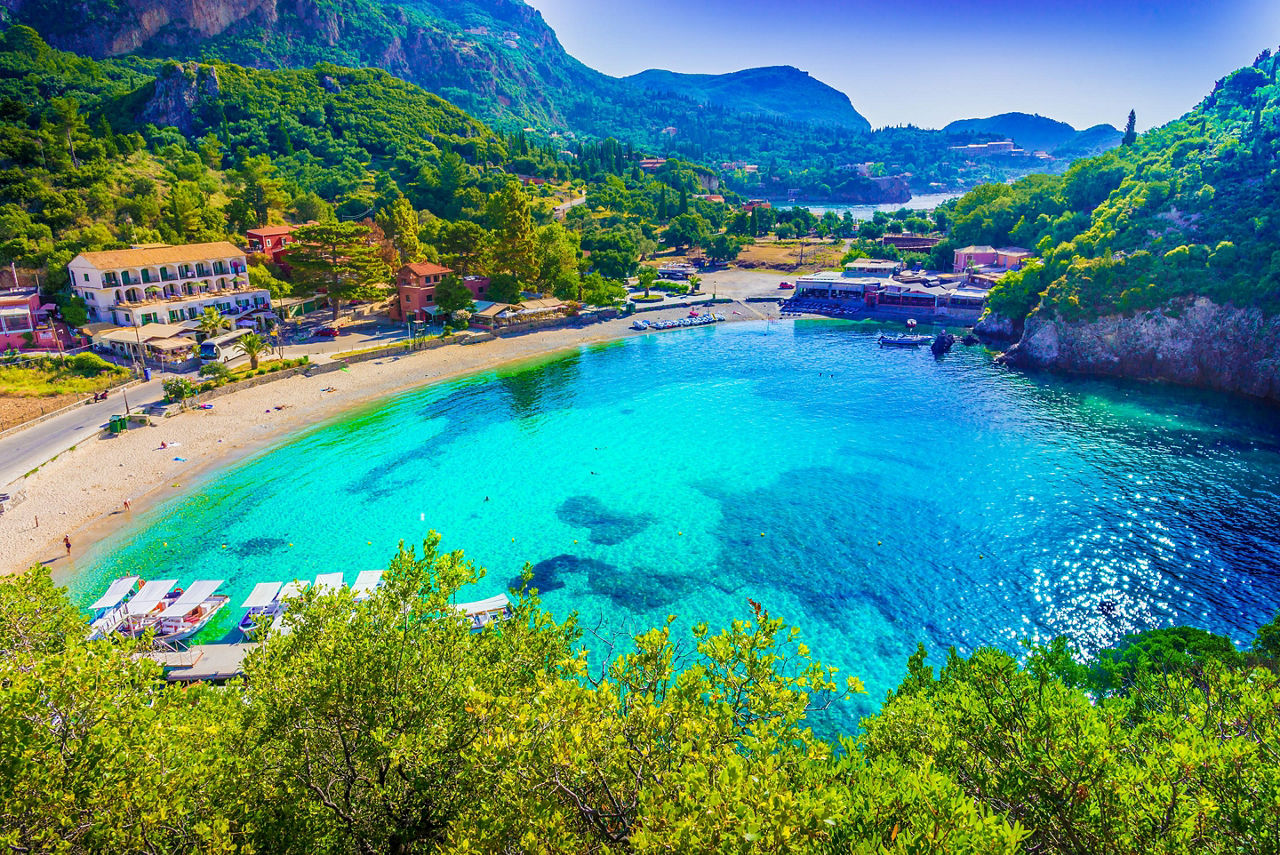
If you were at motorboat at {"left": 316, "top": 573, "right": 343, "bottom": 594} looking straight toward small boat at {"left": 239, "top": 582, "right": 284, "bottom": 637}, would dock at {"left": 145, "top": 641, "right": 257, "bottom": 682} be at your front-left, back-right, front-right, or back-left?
front-left

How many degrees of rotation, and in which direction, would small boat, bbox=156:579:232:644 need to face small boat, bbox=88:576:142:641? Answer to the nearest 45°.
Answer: approximately 90° to its left

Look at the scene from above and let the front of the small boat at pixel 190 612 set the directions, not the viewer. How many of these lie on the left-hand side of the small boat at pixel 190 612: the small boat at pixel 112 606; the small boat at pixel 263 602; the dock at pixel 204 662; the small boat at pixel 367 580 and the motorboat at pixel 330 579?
1

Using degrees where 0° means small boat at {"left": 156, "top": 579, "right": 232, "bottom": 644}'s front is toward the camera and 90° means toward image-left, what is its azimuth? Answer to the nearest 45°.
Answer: approximately 225°

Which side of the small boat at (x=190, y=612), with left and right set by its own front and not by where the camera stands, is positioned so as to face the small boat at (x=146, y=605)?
left

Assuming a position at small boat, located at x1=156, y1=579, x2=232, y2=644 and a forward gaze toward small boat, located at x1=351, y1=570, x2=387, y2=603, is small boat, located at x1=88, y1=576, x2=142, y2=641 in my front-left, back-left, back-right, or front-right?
back-left

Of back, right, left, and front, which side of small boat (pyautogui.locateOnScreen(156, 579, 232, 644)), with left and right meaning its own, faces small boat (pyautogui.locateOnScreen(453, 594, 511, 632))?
right

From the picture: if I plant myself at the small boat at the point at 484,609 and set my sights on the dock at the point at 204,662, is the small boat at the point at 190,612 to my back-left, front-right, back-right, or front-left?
front-right

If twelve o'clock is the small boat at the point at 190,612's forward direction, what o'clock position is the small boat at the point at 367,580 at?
the small boat at the point at 367,580 is roughly at 2 o'clock from the small boat at the point at 190,612.

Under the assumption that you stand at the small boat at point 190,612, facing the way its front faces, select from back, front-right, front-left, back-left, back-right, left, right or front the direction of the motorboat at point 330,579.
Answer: front-right

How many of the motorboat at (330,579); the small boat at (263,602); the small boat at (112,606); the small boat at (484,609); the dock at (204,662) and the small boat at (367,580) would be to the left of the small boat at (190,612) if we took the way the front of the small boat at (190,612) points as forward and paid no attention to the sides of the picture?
1

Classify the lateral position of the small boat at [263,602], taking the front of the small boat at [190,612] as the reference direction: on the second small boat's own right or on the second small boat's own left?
on the second small boat's own right

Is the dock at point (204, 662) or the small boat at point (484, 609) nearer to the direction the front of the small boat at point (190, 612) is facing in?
the small boat

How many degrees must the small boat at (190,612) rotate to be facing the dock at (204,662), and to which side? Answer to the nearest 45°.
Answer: approximately 135° to its right

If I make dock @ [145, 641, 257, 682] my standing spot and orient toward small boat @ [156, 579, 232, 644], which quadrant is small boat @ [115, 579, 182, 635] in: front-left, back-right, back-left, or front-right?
front-left
